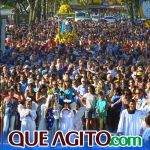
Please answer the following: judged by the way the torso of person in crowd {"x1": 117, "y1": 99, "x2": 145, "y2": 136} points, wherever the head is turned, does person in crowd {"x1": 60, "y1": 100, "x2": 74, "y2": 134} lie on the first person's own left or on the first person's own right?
on the first person's own right

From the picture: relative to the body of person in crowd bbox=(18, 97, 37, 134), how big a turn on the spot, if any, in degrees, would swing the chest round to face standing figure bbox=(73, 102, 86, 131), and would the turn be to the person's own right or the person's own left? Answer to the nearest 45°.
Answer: approximately 90° to the person's own left

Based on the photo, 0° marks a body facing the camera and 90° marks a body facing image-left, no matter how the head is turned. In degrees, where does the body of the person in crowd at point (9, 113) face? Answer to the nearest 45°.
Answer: approximately 0°

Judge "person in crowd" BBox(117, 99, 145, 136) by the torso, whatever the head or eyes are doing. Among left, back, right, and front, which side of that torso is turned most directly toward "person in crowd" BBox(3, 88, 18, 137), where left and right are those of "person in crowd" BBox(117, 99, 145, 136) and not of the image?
right

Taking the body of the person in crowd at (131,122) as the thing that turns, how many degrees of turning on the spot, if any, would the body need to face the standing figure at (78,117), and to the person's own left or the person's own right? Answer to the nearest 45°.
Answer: approximately 135° to the person's own right

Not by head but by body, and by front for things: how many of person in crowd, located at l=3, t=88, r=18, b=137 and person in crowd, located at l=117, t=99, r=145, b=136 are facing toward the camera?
2

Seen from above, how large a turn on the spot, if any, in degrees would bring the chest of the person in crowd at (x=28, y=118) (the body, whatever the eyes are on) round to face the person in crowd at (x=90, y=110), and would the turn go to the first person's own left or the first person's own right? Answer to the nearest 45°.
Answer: approximately 135° to the first person's own left

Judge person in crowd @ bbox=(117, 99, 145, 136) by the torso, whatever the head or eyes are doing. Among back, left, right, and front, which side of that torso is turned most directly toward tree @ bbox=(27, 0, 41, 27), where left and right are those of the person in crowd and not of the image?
back

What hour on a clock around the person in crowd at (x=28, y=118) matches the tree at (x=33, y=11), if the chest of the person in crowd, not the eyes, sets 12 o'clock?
The tree is roughly at 6 o'clock from the person in crowd.
